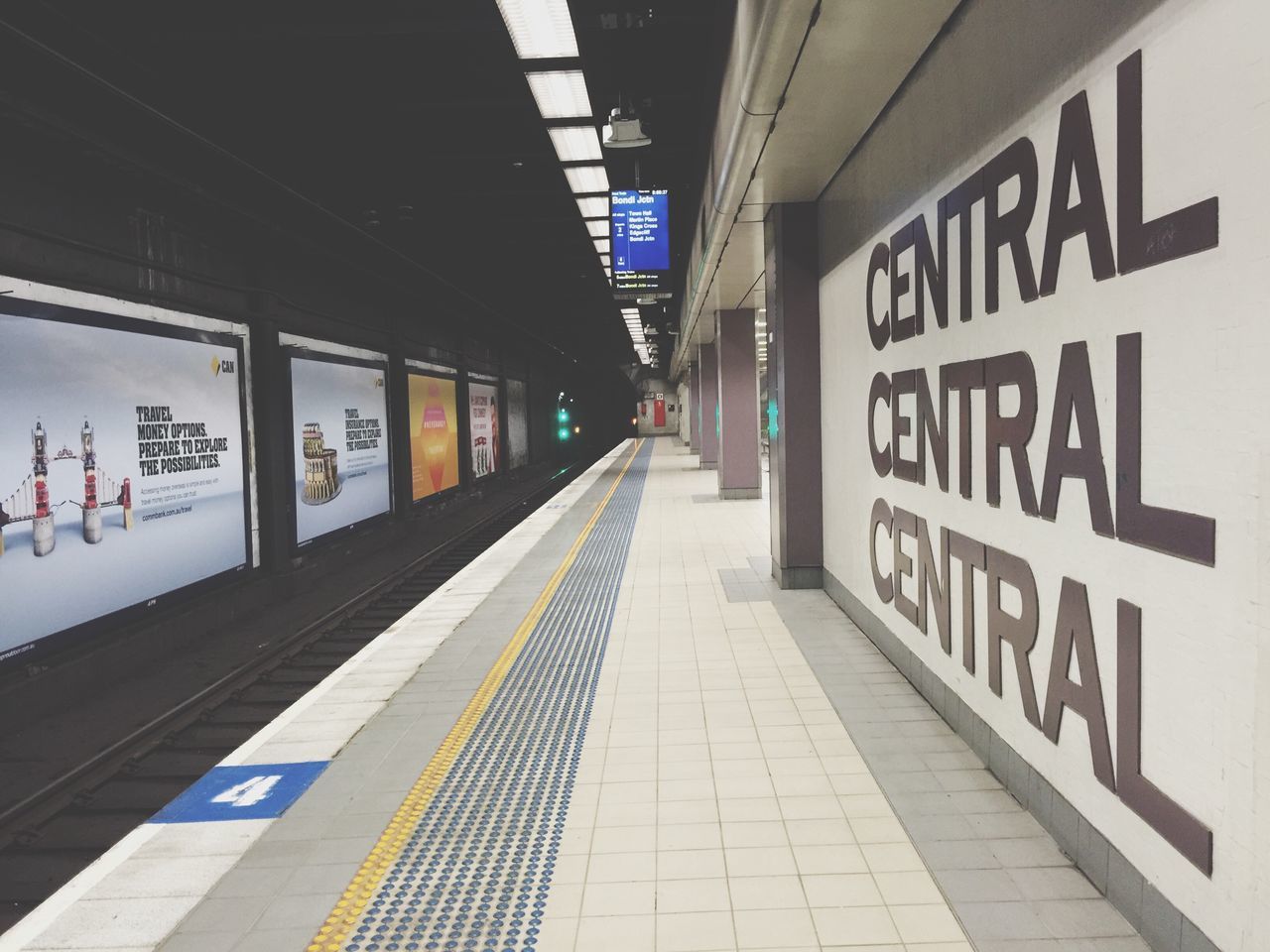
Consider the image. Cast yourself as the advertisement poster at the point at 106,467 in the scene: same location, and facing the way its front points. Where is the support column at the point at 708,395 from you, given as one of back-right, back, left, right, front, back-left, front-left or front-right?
left

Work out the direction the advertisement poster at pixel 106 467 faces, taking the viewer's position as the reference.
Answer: facing the viewer and to the right of the viewer

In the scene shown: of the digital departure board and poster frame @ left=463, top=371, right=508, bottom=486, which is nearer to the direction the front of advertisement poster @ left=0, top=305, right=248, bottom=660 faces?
the digital departure board

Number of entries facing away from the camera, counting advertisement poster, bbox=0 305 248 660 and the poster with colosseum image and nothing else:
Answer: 0

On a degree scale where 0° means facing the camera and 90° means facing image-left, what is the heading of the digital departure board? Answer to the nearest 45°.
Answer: approximately 0°

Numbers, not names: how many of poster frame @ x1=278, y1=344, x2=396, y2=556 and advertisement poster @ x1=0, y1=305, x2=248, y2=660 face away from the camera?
0

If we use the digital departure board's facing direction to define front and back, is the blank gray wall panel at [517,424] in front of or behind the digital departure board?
behind

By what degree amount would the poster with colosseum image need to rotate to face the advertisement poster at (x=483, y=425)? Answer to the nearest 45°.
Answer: approximately 135° to its left

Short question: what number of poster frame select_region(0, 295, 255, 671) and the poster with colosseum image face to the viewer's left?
0

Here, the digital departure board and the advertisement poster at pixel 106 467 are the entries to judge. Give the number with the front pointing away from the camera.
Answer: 0

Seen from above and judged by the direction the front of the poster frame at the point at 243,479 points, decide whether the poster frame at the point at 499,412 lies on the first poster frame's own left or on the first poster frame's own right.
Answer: on the first poster frame's own left

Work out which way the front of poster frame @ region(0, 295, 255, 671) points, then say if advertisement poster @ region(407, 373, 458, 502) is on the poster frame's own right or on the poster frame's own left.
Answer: on the poster frame's own left

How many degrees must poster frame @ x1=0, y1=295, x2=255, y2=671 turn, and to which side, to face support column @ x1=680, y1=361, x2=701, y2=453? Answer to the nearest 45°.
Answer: approximately 90° to its left
